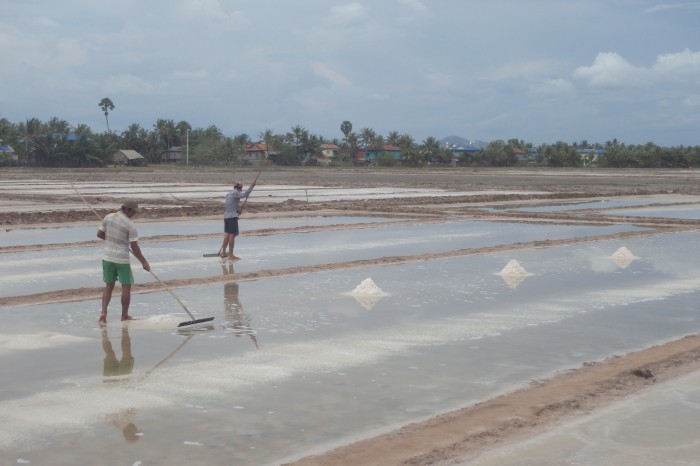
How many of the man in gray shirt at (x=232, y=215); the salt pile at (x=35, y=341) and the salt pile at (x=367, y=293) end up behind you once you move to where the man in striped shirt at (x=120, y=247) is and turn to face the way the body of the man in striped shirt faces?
1

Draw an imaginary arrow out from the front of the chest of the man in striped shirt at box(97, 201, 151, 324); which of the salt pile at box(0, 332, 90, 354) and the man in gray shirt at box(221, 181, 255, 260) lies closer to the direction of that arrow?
the man in gray shirt

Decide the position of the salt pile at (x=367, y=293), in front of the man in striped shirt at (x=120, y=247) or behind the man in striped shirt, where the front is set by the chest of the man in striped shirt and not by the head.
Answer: in front

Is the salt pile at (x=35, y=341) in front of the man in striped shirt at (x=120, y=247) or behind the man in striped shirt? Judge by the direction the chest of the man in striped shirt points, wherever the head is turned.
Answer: behind

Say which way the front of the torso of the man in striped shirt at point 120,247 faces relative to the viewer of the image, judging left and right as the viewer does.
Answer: facing away from the viewer and to the right of the viewer

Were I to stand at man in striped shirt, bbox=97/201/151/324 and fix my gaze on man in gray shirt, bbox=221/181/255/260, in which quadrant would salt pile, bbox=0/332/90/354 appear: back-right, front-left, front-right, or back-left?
back-left

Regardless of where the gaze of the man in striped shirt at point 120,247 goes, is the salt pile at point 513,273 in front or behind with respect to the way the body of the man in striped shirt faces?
in front

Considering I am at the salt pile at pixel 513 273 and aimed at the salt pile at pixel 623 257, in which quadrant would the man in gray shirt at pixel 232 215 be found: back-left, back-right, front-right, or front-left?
back-left

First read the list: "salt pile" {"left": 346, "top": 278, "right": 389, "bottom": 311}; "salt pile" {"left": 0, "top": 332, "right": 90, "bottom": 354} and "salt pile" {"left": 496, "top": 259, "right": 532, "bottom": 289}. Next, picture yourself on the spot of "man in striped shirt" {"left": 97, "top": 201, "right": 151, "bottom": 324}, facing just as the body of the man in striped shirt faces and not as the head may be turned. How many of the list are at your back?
1
